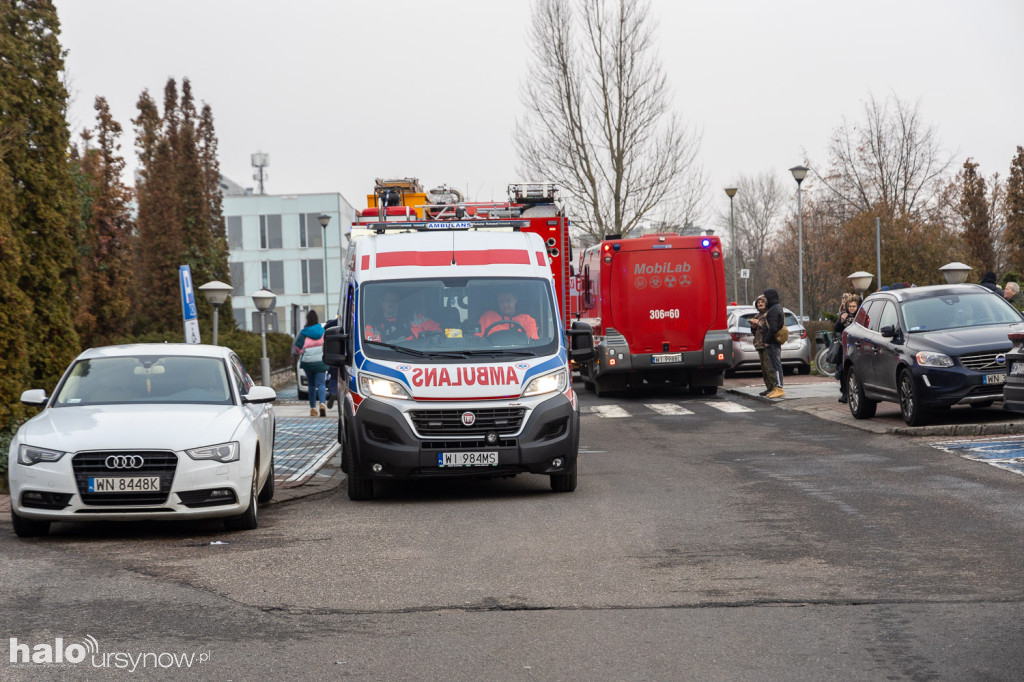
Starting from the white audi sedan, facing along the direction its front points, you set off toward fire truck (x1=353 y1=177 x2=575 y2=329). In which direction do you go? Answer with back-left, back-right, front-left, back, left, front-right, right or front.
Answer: back-left

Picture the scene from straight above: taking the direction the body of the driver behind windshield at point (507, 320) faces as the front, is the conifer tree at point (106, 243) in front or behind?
behind

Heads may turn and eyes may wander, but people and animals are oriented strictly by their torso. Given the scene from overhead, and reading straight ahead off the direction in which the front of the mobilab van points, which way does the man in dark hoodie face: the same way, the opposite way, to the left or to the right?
to the left

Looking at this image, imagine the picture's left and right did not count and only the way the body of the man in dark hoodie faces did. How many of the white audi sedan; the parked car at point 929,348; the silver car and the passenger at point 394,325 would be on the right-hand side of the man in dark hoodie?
1

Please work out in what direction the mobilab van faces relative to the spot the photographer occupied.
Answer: facing away from the viewer

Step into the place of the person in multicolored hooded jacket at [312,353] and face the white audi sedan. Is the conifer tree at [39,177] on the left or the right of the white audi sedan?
right

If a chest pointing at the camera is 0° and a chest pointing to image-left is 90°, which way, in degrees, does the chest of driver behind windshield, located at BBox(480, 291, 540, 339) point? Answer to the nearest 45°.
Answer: approximately 0°

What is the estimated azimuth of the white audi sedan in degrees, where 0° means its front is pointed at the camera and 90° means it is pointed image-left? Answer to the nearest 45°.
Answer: approximately 0°

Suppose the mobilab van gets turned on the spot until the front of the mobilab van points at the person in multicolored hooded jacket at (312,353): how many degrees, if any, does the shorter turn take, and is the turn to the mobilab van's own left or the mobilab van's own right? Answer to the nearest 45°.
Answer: approximately 90° to the mobilab van's own left
